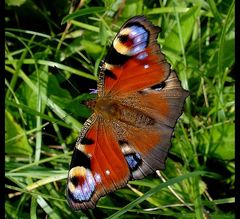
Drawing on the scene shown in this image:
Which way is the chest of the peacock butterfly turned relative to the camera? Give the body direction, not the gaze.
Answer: to the viewer's left
